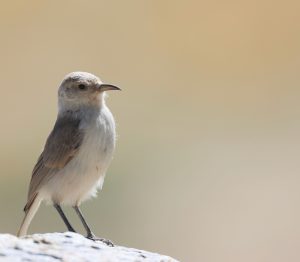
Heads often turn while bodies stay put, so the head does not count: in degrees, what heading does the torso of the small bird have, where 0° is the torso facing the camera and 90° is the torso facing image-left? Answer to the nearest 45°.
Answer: approximately 270°
